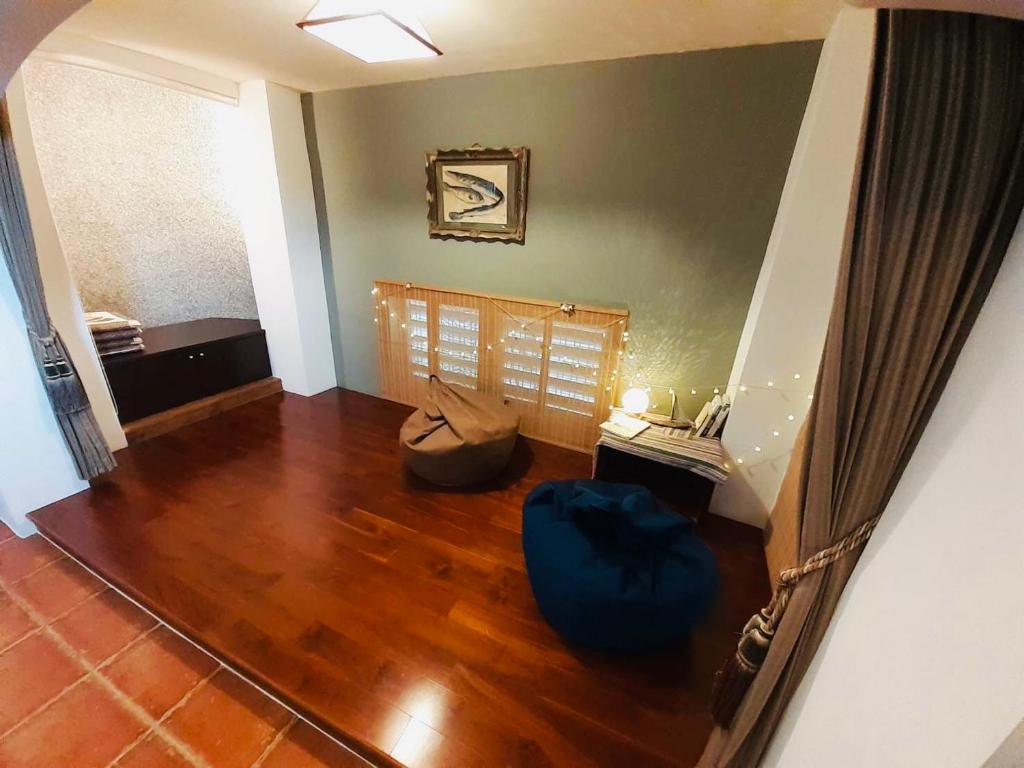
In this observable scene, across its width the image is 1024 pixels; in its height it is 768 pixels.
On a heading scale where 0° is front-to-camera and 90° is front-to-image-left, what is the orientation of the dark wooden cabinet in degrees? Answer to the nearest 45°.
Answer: approximately 315°

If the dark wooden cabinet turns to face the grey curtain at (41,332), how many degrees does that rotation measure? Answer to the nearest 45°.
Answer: approximately 90° to its right
